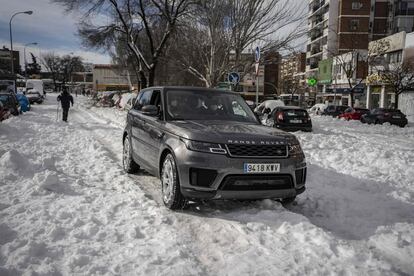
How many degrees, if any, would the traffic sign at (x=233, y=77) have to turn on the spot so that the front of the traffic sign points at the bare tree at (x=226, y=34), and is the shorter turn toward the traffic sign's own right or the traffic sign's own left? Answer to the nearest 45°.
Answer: approximately 180°

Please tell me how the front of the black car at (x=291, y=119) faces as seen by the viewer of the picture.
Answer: facing away from the viewer and to the left of the viewer

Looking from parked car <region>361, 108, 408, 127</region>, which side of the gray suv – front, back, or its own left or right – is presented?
left

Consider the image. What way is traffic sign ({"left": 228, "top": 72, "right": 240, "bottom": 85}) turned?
toward the camera

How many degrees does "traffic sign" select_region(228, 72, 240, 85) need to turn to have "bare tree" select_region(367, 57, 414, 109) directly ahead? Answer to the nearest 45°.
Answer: approximately 135° to its left

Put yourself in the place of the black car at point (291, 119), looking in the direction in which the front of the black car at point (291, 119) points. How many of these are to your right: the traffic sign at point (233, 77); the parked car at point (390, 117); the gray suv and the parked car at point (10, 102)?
1

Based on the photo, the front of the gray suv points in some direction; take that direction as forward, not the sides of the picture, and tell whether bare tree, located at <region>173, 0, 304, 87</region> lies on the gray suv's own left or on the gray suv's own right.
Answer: on the gray suv's own left

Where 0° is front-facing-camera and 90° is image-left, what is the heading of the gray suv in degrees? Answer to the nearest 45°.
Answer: approximately 315°

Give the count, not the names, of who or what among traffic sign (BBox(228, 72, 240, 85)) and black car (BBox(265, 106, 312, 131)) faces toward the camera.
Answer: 1

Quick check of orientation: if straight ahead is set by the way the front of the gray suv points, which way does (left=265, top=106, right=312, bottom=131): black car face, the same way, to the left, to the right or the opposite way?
the opposite way

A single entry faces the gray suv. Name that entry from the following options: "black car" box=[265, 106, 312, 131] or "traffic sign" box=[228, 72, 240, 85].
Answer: the traffic sign

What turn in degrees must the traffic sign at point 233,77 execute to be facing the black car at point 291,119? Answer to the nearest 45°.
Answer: approximately 45° to its left
